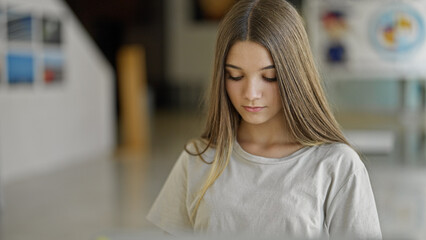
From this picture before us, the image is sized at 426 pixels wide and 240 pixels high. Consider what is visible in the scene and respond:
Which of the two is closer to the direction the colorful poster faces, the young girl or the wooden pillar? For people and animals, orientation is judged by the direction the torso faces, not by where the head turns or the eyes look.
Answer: the young girl

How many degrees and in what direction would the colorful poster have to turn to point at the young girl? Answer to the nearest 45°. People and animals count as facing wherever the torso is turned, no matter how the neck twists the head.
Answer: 0° — it already faces them

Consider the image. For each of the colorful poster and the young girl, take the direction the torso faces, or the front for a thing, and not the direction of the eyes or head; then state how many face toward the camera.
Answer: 2

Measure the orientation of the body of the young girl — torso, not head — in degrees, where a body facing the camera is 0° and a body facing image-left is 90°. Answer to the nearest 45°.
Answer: approximately 0°

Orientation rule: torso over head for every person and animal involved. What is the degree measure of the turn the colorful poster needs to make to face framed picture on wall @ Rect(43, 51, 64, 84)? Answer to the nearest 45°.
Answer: approximately 90° to its right

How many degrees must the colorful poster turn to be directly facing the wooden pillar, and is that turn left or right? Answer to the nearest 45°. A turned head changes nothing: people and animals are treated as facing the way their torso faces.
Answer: approximately 90° to its right

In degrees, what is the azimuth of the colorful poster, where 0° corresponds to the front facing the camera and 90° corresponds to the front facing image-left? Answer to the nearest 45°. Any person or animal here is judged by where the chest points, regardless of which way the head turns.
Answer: approximately 0°
